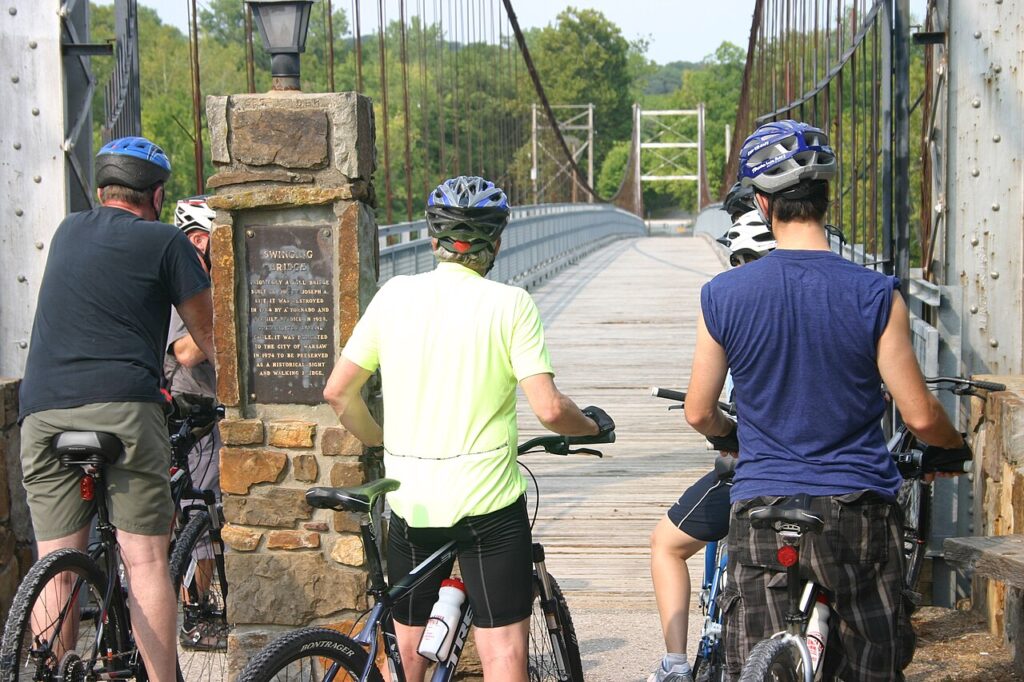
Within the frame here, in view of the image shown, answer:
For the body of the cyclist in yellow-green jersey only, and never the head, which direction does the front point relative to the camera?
away from the camera

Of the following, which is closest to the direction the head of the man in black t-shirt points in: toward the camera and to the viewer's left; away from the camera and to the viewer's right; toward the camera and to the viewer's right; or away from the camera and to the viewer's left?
away from the camera and to the viewer's right

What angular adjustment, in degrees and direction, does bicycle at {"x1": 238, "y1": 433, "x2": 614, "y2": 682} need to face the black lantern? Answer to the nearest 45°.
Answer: approximately 45° to its left

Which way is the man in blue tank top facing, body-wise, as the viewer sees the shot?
away from the camera

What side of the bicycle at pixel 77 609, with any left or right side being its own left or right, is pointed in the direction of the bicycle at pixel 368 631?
right

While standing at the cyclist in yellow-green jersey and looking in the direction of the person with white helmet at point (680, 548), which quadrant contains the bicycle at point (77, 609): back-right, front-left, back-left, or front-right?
back-left

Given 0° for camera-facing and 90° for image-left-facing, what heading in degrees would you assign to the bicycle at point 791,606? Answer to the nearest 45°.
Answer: approximately 225°
